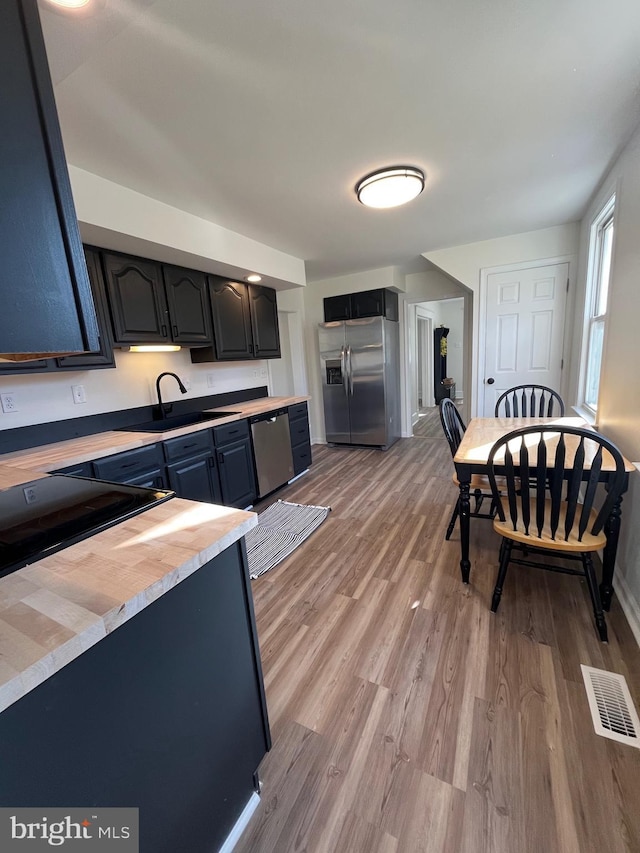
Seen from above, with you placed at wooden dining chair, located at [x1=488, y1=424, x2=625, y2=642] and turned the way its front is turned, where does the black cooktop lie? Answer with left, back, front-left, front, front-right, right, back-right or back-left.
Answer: back-left

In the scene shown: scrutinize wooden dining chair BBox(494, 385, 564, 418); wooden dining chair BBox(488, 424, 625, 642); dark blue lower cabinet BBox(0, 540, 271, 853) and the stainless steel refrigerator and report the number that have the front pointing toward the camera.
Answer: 2

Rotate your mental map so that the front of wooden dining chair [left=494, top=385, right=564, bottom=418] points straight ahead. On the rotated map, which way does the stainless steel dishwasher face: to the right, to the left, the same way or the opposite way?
to the left

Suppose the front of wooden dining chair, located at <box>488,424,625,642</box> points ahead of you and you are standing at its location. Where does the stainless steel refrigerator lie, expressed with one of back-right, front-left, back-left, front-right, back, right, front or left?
front-left

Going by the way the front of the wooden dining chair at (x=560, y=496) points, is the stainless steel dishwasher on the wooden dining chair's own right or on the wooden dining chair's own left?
on the wooden dining chair's own left

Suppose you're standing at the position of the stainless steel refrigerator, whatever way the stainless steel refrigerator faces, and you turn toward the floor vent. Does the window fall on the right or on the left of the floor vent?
left

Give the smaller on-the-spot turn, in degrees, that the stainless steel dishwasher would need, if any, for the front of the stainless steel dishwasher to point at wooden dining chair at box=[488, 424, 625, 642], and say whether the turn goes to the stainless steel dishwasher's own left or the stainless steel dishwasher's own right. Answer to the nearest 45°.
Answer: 0° — it already faces it

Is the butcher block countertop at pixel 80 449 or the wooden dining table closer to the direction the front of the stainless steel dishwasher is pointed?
the wooden dining table

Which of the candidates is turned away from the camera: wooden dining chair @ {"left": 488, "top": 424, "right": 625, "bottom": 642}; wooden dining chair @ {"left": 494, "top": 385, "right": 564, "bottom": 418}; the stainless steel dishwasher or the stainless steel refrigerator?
wooden dining chair @ {"left": 488, "top": 424, "right": 625, "bottom": 642}

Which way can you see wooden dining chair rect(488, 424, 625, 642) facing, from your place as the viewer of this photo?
facing away from the viewer
